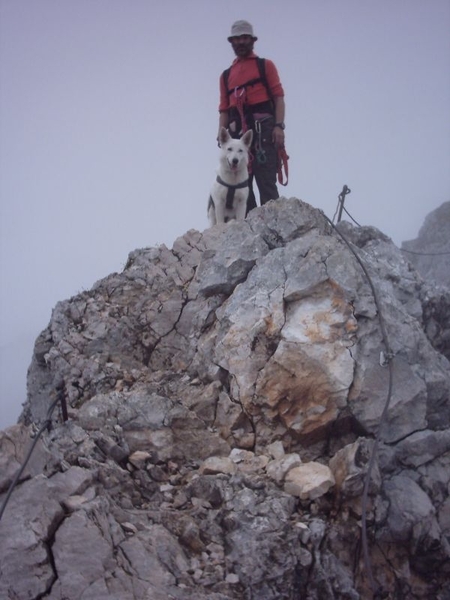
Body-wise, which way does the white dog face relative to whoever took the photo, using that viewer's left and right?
facing the viewer

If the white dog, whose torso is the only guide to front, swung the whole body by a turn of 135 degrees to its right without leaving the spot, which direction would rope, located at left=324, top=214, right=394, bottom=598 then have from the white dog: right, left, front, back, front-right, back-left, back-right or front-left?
back-left

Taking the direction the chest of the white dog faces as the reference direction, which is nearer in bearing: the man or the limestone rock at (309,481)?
the limestone rock

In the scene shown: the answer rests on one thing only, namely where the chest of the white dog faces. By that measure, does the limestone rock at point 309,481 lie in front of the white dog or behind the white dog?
in front

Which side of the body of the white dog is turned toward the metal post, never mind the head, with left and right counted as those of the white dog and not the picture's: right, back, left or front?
left

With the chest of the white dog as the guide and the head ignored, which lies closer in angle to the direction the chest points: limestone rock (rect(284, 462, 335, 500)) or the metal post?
the limestone rock
